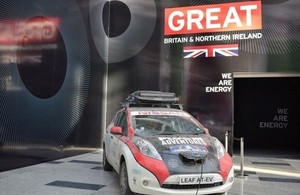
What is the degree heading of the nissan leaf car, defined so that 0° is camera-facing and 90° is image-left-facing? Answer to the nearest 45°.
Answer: approximately 315°
